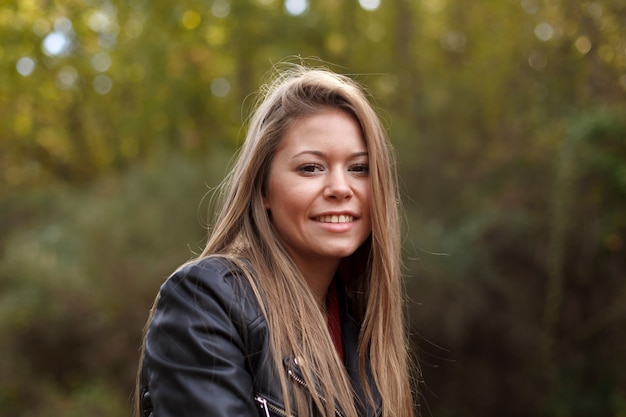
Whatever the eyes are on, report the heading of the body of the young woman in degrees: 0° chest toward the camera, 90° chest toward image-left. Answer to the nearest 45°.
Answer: approximately 315°
